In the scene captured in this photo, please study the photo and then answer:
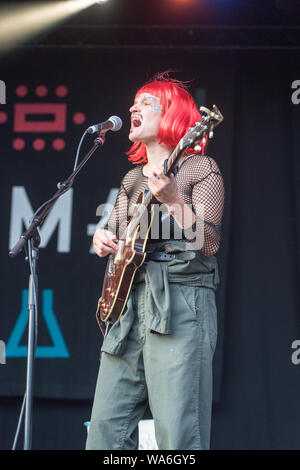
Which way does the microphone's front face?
to the viewer's right

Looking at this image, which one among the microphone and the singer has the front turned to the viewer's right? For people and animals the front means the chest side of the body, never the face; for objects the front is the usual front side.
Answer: the microphone

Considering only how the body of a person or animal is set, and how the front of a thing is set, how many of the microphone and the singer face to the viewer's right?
1

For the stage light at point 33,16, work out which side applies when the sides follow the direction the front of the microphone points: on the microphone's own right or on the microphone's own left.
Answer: on the microphone's own left

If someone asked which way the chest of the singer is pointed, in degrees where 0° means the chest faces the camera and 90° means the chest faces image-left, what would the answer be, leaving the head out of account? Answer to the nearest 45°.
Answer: approximately 45°

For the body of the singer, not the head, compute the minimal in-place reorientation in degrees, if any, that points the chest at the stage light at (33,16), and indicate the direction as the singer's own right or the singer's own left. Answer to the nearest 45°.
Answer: approximately 90° to the singer's own right

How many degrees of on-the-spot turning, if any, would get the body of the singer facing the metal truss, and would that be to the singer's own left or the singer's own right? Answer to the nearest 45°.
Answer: approximately 135° to the singer's own right

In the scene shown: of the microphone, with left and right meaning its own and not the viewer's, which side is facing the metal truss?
left
